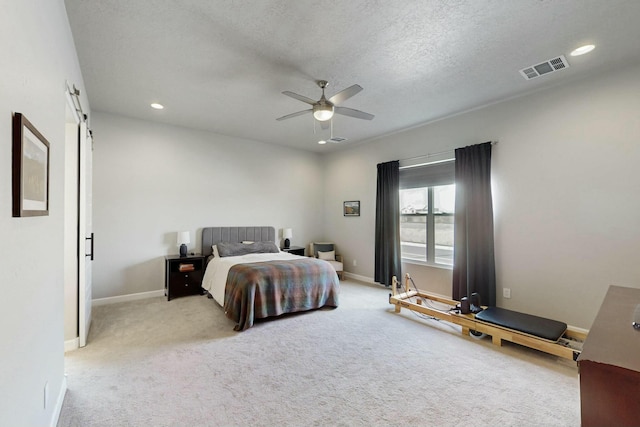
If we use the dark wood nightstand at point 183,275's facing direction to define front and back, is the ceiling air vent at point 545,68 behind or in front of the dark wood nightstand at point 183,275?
in front

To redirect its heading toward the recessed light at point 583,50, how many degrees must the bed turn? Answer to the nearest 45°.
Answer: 0° — it already faces it

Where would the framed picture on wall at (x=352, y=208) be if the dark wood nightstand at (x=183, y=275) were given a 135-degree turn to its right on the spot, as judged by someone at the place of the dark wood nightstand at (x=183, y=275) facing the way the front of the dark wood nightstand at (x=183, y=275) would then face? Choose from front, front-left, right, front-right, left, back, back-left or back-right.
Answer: back-right

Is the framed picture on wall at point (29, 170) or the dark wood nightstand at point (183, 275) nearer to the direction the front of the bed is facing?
the framed picture on wall

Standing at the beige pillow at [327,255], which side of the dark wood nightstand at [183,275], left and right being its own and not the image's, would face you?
left

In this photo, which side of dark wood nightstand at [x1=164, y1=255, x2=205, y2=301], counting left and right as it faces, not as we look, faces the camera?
front

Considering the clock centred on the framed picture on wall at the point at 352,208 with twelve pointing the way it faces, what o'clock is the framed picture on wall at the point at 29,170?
the framed picture on wall at the point at 29,170 is roughly at 11 o'clock from the framed picture on wall at the point at 352,208.

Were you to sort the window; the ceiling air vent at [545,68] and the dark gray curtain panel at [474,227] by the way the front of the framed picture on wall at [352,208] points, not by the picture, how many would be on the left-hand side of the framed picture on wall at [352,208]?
3

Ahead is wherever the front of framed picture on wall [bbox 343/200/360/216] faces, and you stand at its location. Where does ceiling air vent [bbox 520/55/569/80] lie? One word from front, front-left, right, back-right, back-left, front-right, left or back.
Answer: left

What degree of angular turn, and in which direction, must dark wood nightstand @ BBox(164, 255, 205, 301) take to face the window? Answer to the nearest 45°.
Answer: approximately 45° to its left

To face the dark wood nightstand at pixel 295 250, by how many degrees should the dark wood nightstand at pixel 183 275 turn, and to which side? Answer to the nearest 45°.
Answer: approximately 90° to its left

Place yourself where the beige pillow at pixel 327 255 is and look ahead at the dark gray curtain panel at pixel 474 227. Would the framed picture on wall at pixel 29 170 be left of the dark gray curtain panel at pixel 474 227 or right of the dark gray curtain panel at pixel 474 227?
right

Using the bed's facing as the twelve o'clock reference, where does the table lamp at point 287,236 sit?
The table lamp is roughly at 8 o'clock from the bed.

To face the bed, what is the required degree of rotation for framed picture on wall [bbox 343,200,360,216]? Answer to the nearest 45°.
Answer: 0° — it already faces it

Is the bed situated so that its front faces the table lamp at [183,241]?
no

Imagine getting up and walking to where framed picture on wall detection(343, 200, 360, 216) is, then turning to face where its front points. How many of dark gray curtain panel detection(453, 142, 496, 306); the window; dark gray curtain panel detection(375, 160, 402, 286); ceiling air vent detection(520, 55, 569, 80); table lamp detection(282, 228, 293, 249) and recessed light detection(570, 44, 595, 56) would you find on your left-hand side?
5

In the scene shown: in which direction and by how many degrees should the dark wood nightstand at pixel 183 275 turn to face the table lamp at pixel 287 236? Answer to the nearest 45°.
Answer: approximately 90° to its left

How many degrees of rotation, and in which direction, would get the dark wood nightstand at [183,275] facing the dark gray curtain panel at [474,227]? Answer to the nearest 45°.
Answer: approximately 45° to its left

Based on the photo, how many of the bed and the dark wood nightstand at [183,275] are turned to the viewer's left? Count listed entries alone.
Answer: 0

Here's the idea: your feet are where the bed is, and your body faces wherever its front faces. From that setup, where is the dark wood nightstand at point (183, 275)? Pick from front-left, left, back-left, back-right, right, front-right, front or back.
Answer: back

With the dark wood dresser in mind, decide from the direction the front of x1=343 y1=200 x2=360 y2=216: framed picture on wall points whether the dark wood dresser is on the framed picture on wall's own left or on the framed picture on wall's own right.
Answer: on the framed picture on wall's own left

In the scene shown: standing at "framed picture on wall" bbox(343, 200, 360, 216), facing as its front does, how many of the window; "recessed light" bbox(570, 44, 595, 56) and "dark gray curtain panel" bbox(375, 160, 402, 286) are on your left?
3

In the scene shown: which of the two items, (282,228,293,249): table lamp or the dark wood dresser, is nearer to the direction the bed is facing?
the dark wood dresser
